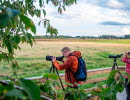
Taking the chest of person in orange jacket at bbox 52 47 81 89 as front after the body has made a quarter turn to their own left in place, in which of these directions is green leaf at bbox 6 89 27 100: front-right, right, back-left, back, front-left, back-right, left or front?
front

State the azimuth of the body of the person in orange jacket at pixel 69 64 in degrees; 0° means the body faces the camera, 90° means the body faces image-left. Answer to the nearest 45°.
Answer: approximately 90°
